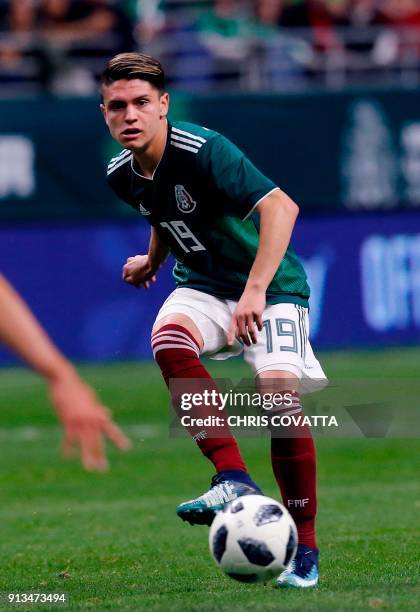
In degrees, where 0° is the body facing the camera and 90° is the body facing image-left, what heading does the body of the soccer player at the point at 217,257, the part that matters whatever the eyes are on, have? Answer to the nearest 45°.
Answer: approximately 45°
